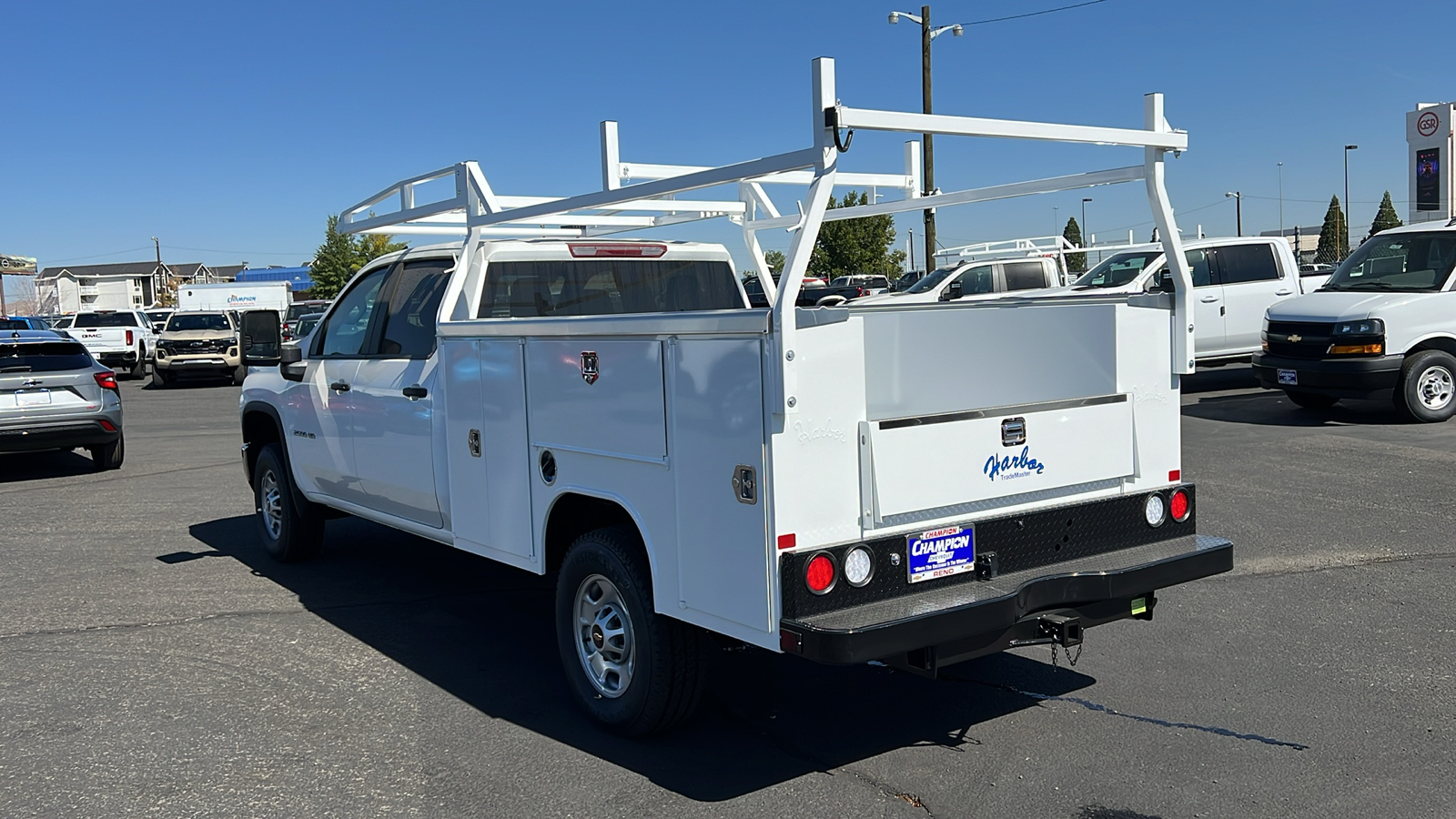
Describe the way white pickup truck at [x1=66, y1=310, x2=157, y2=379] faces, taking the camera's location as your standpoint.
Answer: facing away from the viewer

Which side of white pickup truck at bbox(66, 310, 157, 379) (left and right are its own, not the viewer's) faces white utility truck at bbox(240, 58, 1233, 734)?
back

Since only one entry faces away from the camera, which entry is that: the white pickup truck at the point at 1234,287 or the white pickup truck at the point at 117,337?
the white pickup truck at the point at 117,337

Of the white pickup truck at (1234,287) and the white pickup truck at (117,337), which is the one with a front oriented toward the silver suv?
the white pickup truck at (1234,287)

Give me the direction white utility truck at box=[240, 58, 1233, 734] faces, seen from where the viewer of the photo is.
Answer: facing away from the viewer and to the left of the viewer

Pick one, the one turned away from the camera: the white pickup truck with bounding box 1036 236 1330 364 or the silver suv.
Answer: the silver suv

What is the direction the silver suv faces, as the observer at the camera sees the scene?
facing away from the viewer

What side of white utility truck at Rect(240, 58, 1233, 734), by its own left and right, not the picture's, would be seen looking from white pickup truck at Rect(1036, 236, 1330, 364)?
right

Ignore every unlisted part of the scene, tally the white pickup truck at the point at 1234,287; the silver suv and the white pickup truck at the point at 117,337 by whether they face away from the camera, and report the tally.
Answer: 2

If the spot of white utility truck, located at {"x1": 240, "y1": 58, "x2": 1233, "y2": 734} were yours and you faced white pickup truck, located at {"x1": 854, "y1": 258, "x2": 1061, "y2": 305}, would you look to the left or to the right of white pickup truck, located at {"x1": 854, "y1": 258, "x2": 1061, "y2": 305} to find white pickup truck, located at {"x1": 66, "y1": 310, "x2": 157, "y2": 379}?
left

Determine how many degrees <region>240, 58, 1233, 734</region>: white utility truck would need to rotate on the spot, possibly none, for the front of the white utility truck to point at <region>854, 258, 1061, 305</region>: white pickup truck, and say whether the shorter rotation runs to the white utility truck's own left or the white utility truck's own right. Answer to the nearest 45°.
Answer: approximately 45° to the white utility truck's own right

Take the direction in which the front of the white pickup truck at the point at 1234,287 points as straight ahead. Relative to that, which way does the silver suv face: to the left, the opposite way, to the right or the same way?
to the right

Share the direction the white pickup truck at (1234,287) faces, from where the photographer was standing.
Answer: facing the viewer and to the left of the viewer
